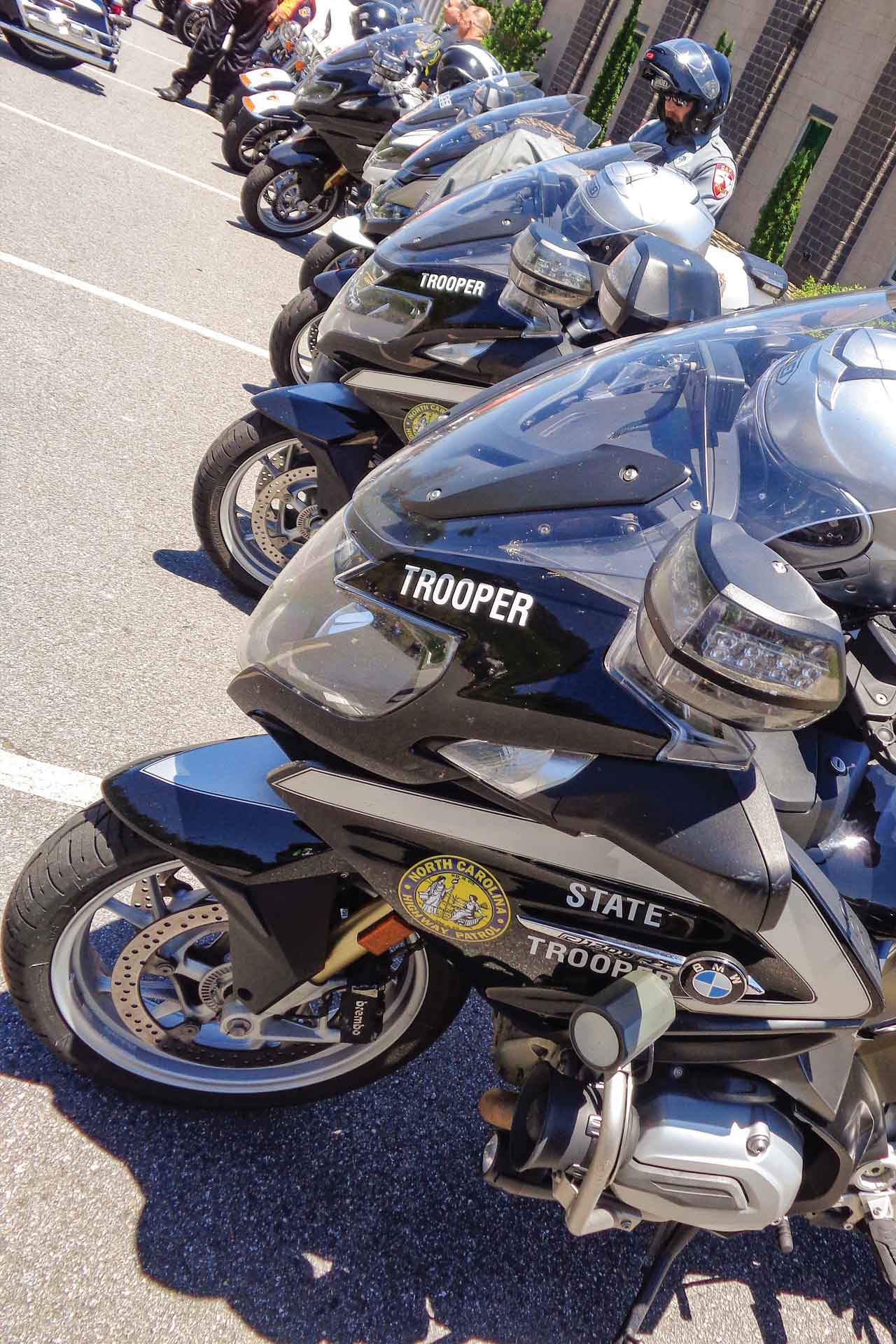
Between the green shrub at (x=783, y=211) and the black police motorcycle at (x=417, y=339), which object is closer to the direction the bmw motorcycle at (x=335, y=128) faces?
the black police motorcycle

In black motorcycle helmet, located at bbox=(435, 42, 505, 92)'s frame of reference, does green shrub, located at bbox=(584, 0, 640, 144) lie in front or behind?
behind

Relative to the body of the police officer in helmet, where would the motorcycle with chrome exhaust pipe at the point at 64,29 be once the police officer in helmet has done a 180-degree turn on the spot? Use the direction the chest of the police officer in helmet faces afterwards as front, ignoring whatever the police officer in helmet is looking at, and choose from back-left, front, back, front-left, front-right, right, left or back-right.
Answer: left

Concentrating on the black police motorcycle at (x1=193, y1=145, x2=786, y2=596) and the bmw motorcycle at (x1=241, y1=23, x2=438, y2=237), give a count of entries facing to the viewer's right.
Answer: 0

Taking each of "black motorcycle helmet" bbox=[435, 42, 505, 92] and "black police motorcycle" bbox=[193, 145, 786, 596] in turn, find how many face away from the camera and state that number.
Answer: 0

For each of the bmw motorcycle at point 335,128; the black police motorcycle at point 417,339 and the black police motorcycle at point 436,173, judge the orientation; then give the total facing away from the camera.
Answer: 0

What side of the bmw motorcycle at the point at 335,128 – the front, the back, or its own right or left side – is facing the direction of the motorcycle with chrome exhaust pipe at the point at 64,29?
right

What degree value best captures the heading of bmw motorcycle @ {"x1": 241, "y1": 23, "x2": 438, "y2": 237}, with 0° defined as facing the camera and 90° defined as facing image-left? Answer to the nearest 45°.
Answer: approximately 45°

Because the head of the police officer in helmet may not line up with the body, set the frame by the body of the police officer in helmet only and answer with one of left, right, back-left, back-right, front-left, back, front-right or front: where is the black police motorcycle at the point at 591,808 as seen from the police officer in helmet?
front-left

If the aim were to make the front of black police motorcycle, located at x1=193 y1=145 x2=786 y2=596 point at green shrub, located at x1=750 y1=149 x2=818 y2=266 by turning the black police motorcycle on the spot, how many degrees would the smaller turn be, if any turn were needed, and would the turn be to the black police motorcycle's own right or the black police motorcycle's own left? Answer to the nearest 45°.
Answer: approximately 135° to the black police motorcycle's own right

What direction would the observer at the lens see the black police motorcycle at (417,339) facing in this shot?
facing the viewer and to the left of the viewer

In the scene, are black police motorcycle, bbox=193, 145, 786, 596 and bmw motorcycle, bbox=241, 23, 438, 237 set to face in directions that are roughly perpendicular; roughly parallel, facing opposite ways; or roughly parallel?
roughly parallel

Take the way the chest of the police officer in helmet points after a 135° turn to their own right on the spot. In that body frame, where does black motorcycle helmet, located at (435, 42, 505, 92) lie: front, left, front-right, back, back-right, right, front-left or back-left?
front-left

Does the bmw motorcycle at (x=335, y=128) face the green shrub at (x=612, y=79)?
no

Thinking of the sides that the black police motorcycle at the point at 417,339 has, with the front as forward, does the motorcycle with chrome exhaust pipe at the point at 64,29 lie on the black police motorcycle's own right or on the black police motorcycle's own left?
on the black police motorcycle's own right
